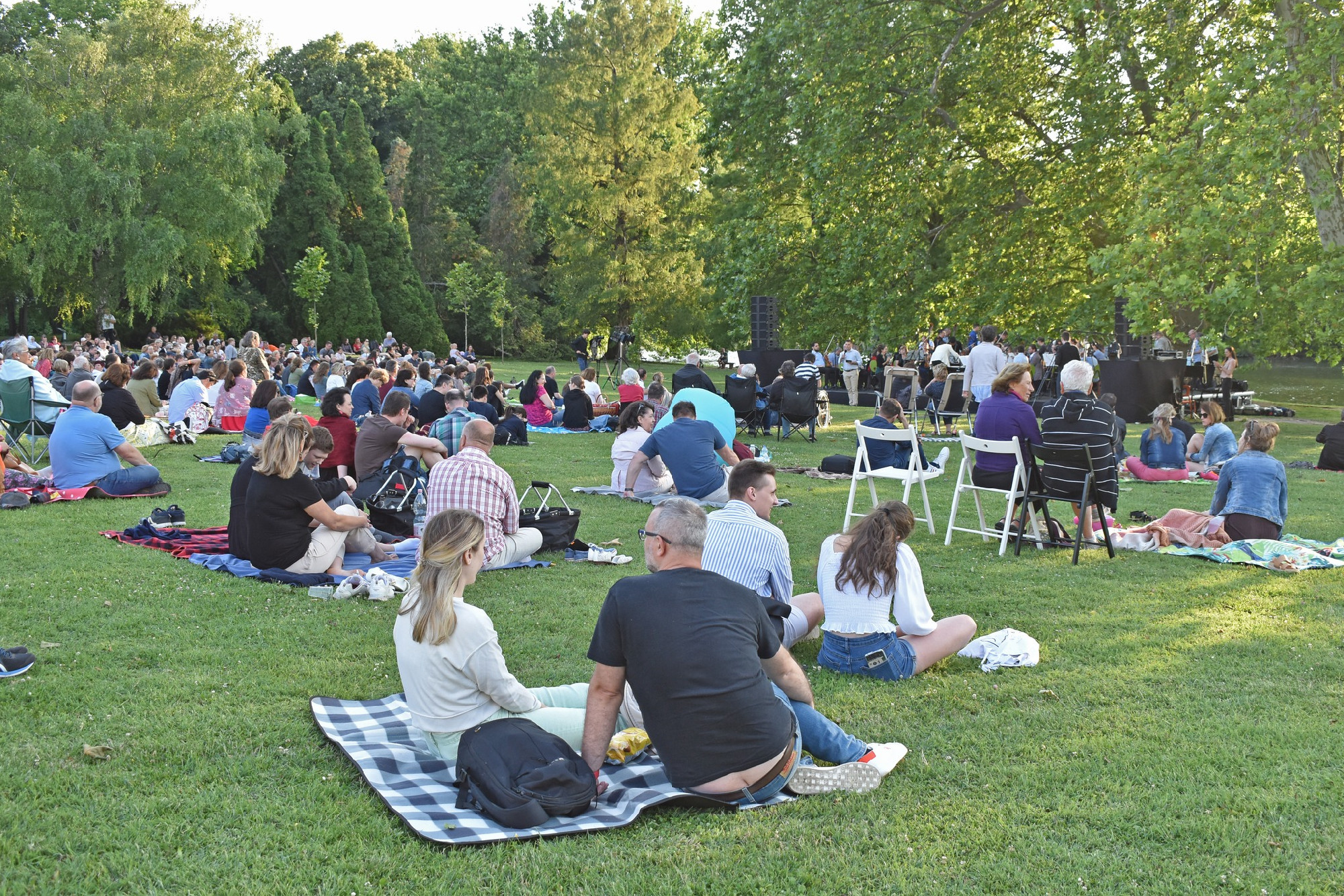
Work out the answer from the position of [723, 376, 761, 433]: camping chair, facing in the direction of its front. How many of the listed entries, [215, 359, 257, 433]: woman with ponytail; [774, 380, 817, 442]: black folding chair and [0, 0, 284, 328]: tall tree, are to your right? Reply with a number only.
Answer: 1

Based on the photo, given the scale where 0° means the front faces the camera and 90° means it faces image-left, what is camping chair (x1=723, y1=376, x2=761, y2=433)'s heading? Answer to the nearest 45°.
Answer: approximately 180°

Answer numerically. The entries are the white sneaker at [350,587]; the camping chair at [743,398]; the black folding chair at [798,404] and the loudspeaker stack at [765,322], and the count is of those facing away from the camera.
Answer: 2

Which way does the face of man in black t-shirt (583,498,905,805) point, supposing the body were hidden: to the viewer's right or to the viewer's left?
to the viewer's left

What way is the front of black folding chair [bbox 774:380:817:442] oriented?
away from the camera

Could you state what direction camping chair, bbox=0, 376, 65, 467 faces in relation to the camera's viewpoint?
facing away from the viewer and to the right of the viewer

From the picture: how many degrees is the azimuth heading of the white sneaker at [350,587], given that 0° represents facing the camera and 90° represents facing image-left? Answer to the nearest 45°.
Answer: approximately 45°

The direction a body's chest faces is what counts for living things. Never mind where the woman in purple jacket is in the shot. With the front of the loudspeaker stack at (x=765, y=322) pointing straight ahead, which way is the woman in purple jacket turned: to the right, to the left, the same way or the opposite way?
the opposite way

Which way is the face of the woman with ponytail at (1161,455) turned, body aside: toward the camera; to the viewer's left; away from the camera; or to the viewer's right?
away from the camera

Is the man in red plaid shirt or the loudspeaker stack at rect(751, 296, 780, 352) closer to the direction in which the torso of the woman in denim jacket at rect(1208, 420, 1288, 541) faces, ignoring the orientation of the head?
the loudspeaker stack

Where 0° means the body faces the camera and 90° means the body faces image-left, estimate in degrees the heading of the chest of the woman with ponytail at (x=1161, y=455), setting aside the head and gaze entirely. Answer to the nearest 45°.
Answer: approximately 180°

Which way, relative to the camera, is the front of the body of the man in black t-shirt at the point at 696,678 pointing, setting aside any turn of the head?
away from the camera

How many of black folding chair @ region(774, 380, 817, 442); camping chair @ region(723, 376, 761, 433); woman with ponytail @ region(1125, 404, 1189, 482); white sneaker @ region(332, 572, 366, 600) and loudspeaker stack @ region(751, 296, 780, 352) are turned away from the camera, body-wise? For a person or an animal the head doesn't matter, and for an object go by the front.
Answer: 3

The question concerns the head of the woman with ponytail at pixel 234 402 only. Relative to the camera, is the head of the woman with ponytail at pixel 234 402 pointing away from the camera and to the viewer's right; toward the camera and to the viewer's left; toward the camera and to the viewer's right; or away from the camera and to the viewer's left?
away from the camera and to the viewer's right
